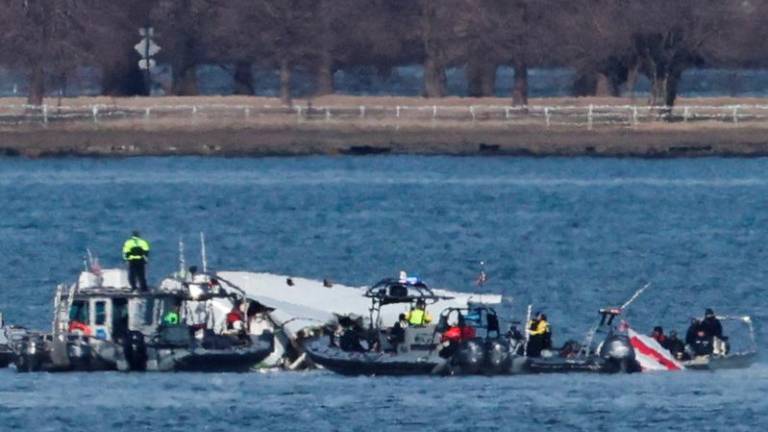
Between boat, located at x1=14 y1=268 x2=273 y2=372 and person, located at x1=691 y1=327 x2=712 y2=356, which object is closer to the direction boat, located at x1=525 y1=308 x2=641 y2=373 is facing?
the boat

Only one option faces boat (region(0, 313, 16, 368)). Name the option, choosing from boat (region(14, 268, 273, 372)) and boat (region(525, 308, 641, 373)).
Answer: boat (region(525, 308, 641, 373))

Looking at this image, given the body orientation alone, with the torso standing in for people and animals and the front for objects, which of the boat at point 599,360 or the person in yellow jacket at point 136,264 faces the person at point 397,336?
the boat

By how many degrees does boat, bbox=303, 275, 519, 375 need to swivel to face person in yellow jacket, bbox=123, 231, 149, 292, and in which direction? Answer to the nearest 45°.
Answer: approximately 45° to its left

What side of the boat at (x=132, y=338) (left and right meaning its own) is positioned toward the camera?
right

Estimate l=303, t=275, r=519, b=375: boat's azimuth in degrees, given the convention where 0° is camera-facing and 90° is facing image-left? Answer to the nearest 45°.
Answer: approximately 135°

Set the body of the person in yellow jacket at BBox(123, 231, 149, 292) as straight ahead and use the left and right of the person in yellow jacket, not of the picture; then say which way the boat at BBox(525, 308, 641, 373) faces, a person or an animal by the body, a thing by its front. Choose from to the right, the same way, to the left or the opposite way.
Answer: to the left

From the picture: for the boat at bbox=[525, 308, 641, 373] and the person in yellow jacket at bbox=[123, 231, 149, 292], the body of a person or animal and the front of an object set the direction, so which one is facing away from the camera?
the person in yellow jacket

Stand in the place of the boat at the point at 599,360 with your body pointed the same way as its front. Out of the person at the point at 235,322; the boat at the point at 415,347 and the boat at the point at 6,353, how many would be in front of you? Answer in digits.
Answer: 3

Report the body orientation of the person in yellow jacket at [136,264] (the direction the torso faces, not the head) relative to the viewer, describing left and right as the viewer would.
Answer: facing away from the viewer

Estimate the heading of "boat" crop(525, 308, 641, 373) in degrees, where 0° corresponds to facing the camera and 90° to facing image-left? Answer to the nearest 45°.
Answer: approximately 90°
